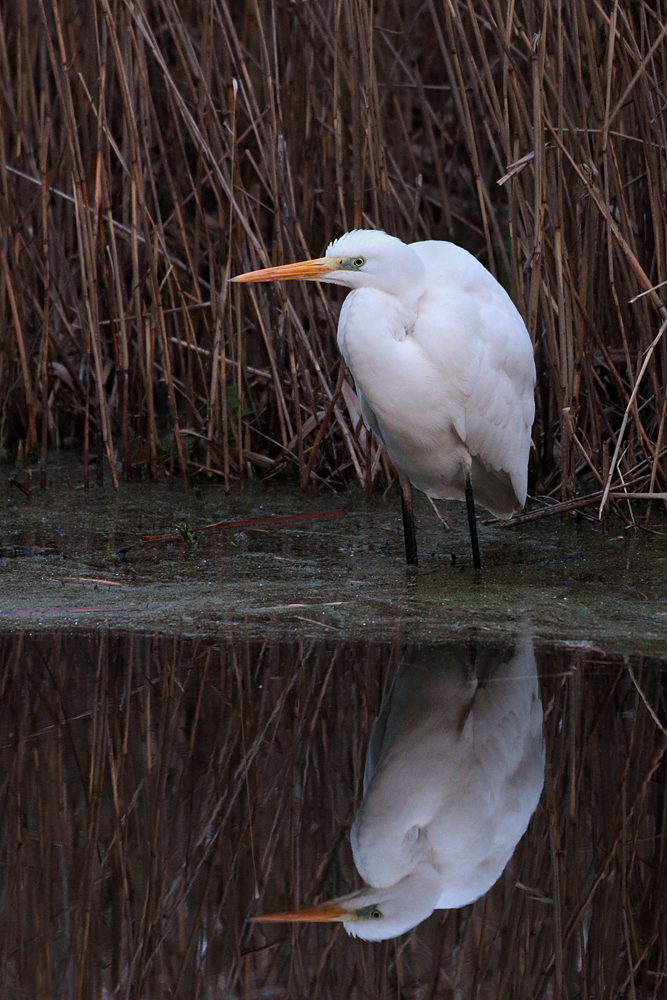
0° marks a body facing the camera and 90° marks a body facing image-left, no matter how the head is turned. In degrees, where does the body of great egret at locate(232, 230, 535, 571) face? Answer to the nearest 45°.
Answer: approximately 45°
